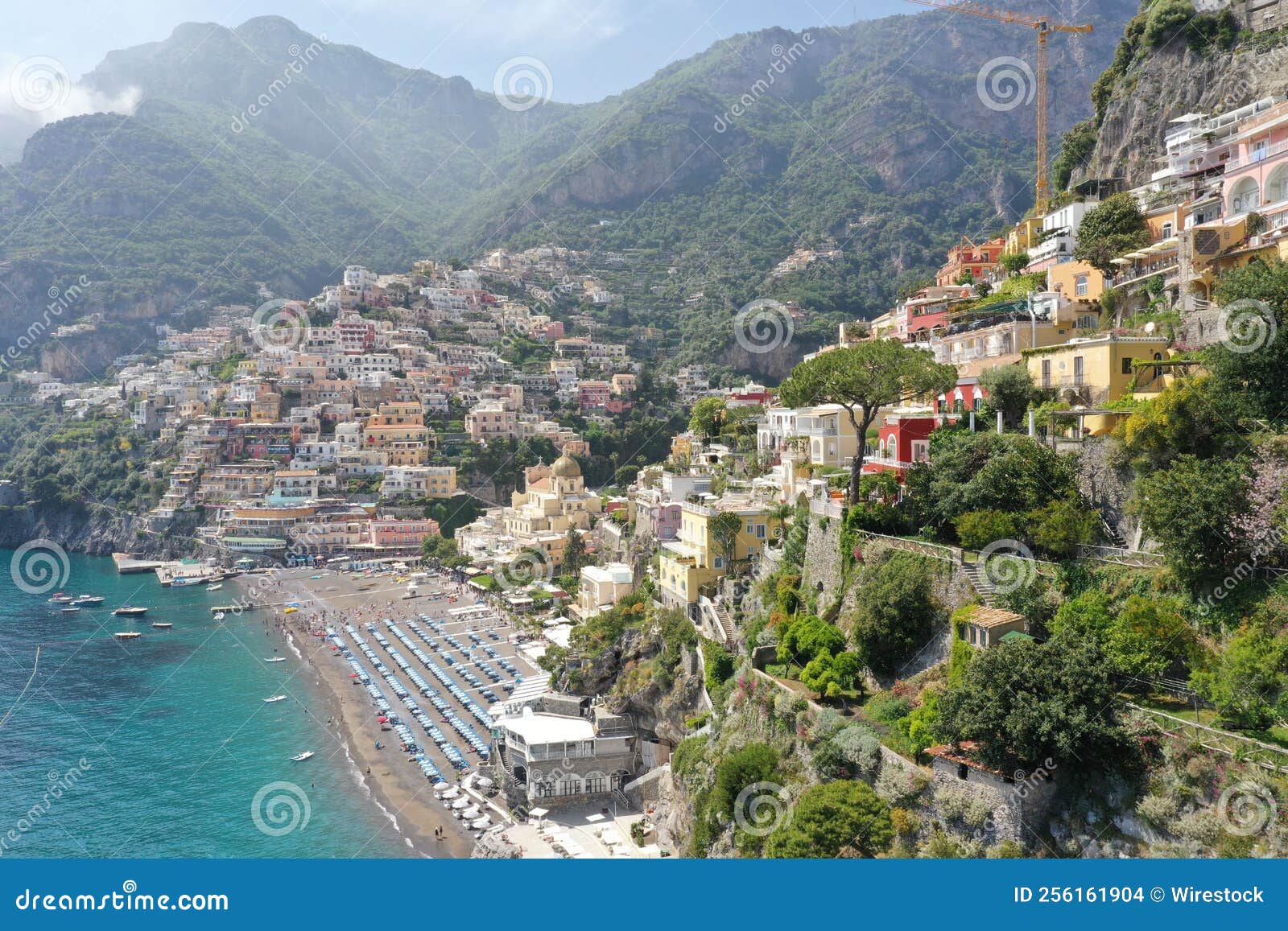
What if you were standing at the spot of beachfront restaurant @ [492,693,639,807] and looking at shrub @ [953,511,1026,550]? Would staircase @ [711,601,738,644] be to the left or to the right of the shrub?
left

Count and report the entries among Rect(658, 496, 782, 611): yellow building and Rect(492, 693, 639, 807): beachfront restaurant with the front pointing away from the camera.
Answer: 0

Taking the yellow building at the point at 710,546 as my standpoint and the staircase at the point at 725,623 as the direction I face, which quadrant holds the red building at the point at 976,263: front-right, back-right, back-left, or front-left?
back-left

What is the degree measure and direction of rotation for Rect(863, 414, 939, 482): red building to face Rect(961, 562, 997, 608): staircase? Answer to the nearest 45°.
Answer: approximately 45° to its left

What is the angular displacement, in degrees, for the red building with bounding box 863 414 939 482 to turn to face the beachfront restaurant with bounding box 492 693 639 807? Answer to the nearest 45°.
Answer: approximately 45° to its right

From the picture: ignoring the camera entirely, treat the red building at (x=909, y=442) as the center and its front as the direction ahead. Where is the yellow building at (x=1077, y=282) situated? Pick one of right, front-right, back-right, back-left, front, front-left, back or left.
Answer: back

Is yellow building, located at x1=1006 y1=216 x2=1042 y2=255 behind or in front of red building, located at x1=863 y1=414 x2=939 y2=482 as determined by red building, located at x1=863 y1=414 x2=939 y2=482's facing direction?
behind
